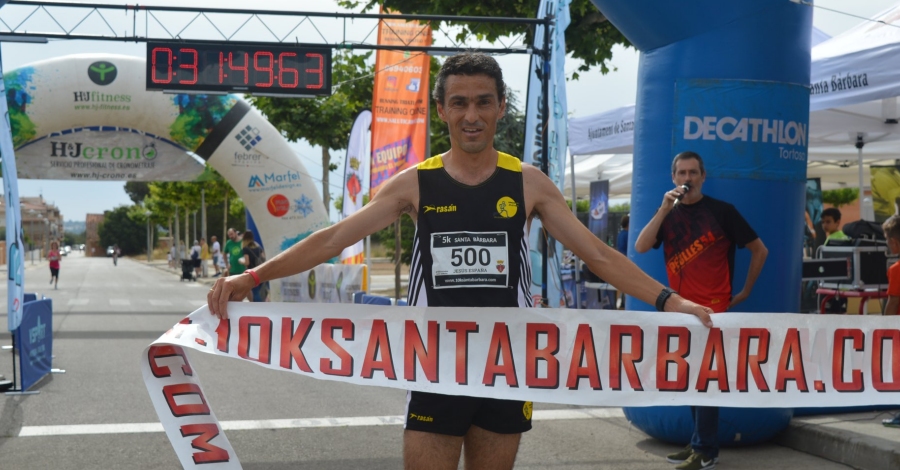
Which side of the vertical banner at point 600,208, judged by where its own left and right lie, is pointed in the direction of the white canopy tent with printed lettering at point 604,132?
front

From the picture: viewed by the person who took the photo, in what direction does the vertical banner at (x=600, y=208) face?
facing the viewer

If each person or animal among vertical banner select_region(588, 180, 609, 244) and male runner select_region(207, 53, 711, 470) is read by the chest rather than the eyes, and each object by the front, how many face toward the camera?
2

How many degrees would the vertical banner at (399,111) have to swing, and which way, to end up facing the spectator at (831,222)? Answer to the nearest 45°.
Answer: approximately 45° to its left

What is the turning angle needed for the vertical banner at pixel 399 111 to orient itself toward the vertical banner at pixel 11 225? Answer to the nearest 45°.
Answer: approximately 45° to its right

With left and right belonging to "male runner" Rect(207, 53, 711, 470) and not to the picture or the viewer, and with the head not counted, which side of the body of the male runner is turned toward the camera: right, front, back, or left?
front

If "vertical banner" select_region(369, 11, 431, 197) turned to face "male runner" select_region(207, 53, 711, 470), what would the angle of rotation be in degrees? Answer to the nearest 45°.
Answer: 0° — it already faces them

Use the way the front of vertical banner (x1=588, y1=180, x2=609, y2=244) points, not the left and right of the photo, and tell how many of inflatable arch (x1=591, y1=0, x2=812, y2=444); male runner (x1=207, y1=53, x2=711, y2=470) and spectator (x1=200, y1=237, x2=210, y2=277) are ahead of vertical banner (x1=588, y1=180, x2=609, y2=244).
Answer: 2

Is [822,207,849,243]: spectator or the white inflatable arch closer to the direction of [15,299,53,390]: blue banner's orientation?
the spectator

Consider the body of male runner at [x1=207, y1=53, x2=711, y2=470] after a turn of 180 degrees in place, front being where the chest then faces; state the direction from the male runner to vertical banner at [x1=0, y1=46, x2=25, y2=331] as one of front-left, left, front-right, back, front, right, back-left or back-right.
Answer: front-left

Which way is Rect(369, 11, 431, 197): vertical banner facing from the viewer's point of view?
toward the camera

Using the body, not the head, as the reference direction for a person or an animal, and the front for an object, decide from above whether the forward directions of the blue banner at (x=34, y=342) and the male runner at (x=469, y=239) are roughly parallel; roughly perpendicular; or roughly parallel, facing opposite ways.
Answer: roughly perpendicular
